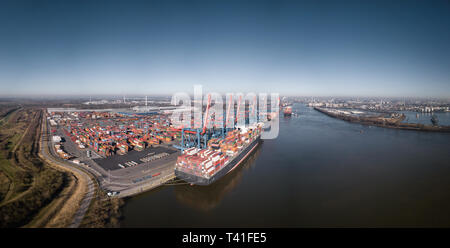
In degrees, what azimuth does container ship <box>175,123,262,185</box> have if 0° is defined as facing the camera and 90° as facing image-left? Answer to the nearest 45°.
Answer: approximately 225°
